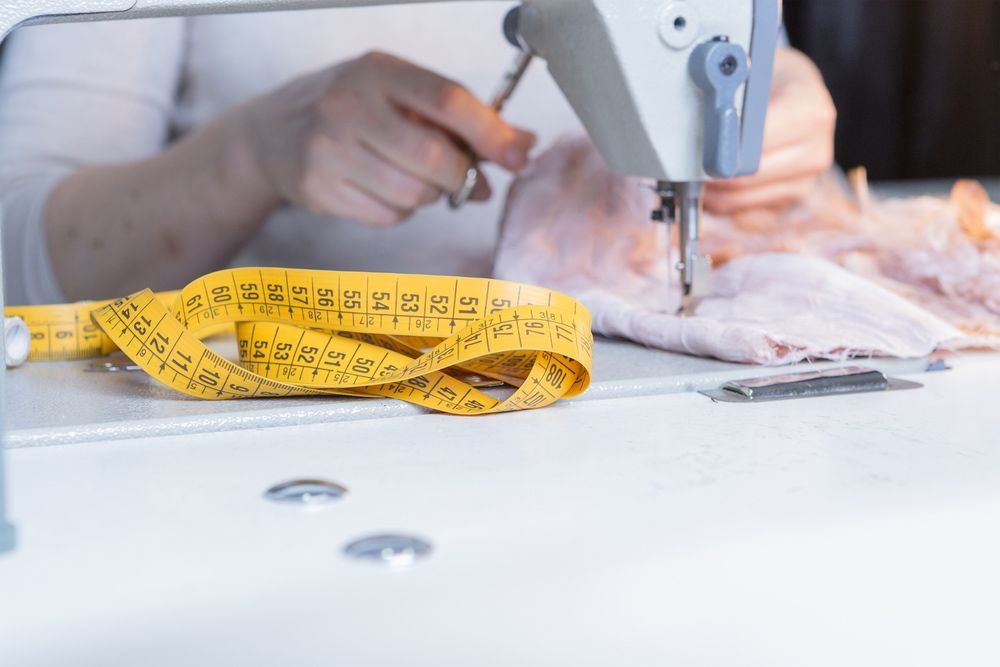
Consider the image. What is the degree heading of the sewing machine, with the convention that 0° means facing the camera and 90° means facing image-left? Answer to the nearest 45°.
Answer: approximately 180°
